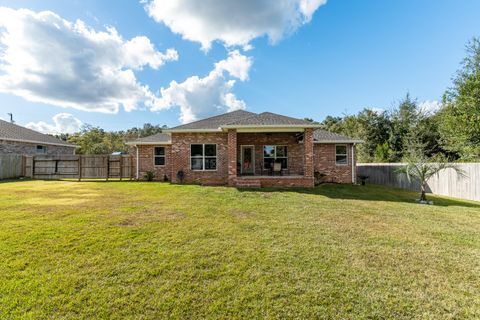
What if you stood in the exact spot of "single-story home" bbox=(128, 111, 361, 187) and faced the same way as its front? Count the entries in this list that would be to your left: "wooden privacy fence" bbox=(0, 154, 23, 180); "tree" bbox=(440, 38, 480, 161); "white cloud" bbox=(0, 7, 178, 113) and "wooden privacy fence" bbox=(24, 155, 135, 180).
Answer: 3

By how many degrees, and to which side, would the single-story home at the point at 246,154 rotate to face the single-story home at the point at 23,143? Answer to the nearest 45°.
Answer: approximately 90° to its left

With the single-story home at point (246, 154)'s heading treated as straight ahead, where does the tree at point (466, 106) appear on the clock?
The tree is roughly at 3 o'clock from the single-story home.

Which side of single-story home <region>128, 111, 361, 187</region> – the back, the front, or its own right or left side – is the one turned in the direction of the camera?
back

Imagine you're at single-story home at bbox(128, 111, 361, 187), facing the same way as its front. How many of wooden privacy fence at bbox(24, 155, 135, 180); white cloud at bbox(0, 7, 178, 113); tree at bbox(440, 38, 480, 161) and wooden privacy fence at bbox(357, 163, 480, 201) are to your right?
2

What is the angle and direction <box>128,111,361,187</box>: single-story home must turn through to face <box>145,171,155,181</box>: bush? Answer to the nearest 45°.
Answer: approximately 90° to its left

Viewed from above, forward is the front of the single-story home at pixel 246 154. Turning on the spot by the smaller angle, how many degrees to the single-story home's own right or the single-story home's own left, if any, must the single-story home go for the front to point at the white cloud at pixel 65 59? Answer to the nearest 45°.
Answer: approximately 90° to the single-story home's own left
